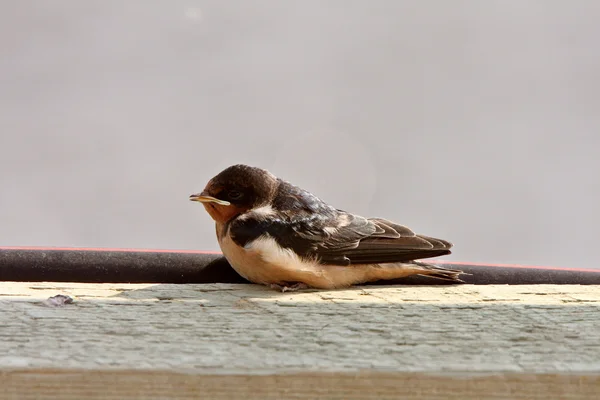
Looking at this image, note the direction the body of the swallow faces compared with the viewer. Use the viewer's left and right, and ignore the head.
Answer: facing to the left of the viewer
